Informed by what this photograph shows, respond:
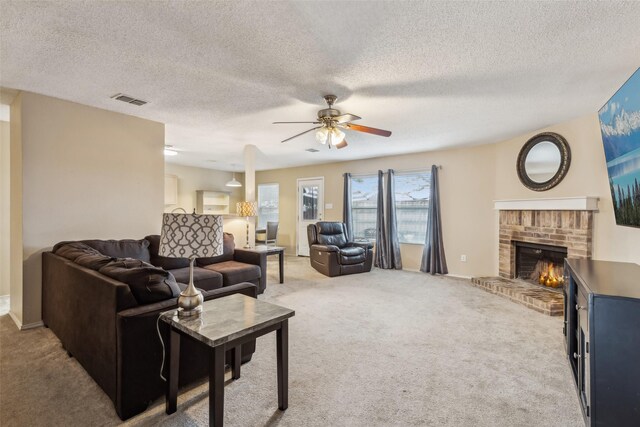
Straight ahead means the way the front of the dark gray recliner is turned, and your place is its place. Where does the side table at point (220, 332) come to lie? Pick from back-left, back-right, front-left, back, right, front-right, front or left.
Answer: front-right

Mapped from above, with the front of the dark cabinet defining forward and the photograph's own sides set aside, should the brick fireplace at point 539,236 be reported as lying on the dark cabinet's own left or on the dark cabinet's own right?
on the dark cabinet's own right

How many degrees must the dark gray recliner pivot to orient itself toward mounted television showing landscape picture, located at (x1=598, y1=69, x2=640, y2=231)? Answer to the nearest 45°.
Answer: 0° — it already faces it

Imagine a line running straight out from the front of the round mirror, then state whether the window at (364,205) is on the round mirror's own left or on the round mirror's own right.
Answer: on the round mirror's own right

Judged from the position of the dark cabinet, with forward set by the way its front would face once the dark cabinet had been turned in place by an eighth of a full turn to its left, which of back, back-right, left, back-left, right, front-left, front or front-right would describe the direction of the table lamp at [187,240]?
front

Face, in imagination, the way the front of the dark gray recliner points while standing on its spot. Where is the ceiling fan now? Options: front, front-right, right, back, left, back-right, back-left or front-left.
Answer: front-right

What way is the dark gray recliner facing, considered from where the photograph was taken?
facing the viewer and to the right of the viewer

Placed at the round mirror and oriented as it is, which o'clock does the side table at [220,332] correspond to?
The side table is roughly at 11 o'clock from the round mirror.

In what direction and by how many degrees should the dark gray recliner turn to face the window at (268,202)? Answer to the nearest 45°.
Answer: approximately 180°

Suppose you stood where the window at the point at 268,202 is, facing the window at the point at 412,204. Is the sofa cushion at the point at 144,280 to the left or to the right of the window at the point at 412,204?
right

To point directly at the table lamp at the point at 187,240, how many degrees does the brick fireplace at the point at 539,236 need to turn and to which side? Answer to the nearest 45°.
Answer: approximately 45° to its left

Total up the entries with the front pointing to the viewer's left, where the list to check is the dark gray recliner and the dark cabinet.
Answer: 1

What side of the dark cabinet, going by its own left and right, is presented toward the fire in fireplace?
right

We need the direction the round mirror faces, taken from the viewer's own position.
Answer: facing the viewer and to the left of the viewer

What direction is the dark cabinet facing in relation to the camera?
to the viewer's left

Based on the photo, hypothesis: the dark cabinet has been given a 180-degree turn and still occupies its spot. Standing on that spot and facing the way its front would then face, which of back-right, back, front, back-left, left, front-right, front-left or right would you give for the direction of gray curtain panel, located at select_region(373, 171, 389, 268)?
back-left
